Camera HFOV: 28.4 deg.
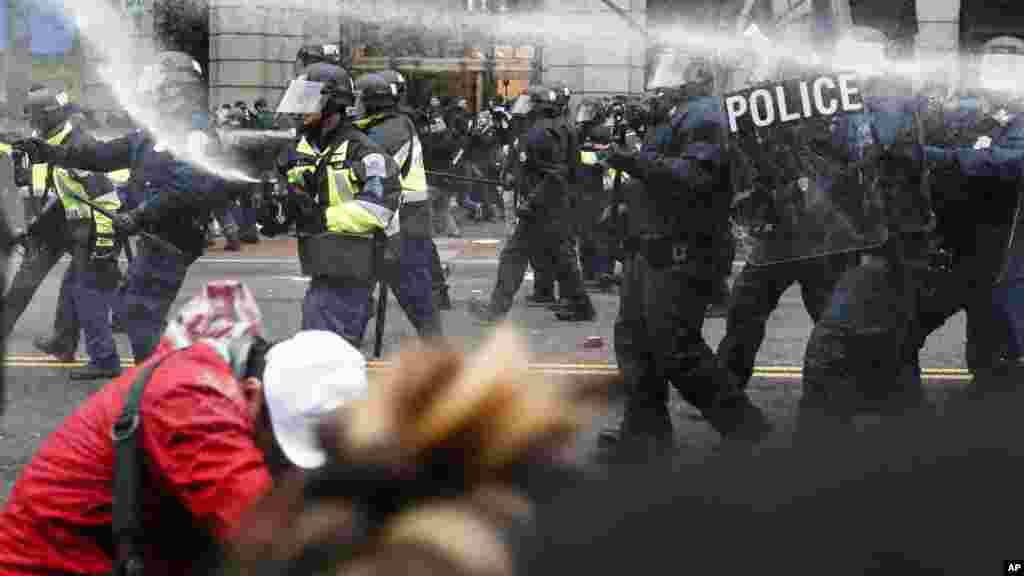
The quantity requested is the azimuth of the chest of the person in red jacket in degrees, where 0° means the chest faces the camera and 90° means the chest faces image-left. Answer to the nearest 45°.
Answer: approximately 270°

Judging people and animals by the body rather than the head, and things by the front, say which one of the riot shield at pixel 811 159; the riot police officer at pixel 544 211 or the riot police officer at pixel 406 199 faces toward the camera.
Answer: the riot shield

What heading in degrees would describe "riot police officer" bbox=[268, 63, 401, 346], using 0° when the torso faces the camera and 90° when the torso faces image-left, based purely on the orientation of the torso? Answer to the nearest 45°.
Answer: approximately 45°

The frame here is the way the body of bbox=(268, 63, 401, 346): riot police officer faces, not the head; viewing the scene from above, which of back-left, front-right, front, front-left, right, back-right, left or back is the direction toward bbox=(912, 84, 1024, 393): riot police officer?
back-left

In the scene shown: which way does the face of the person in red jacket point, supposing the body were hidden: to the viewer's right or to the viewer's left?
to the viewer's right

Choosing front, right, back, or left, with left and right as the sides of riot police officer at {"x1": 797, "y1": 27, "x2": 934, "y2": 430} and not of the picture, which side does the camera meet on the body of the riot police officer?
left

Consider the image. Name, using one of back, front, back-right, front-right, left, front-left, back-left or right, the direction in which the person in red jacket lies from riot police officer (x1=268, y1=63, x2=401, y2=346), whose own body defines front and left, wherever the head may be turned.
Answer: front-left
